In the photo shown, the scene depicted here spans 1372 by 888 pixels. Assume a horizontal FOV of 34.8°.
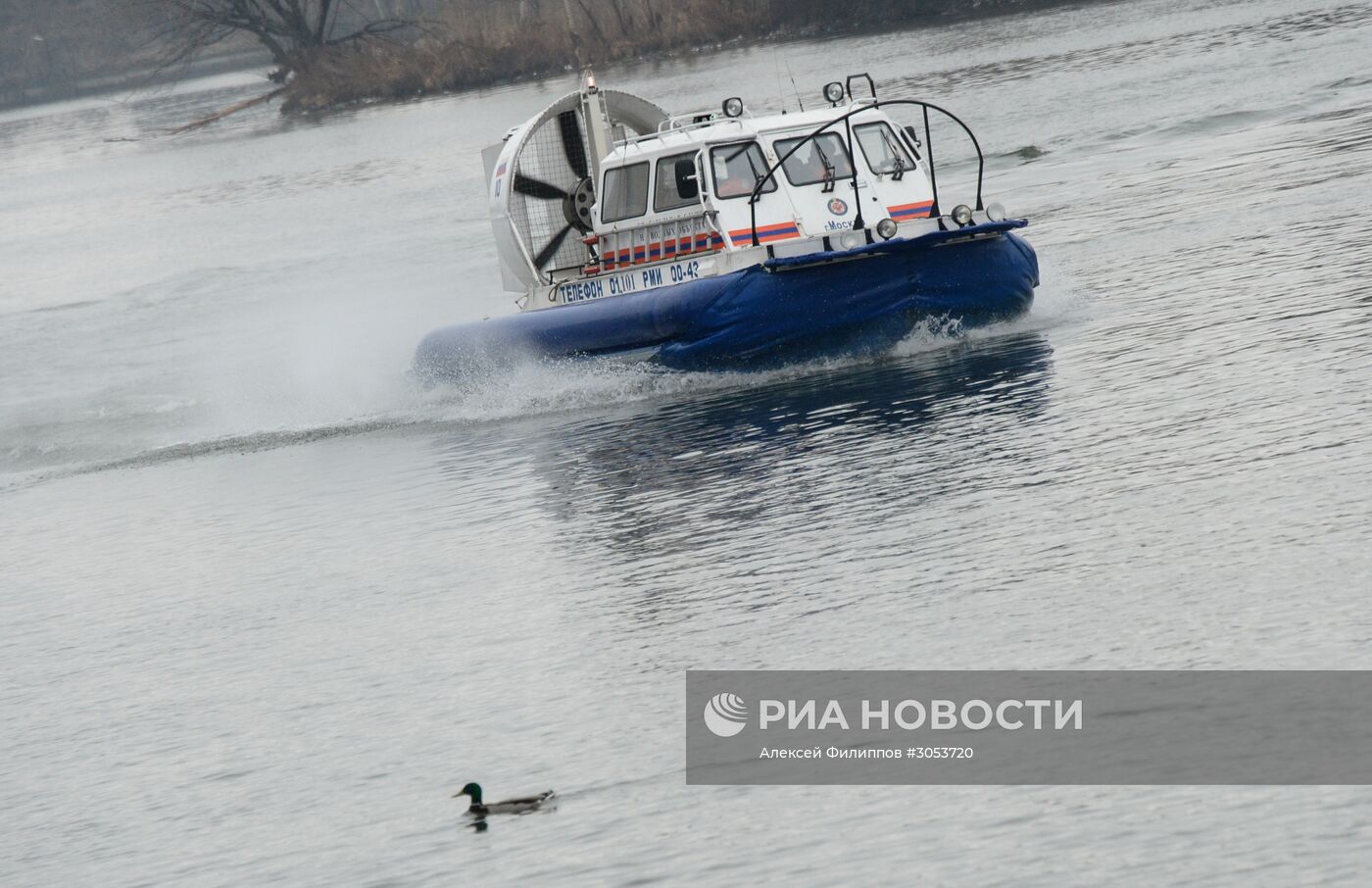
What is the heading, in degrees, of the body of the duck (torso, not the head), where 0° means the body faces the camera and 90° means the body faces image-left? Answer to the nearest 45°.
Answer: approximately 90°

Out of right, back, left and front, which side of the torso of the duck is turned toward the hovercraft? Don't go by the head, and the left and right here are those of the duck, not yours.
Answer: right

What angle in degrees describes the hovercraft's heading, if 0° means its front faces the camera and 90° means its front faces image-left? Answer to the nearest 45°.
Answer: approximately 315°

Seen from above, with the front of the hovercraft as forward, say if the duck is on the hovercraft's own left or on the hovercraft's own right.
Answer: on the hovercraft's own right

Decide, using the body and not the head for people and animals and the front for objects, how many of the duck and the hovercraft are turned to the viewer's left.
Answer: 1

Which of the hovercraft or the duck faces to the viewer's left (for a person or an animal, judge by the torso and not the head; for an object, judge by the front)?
the duck
